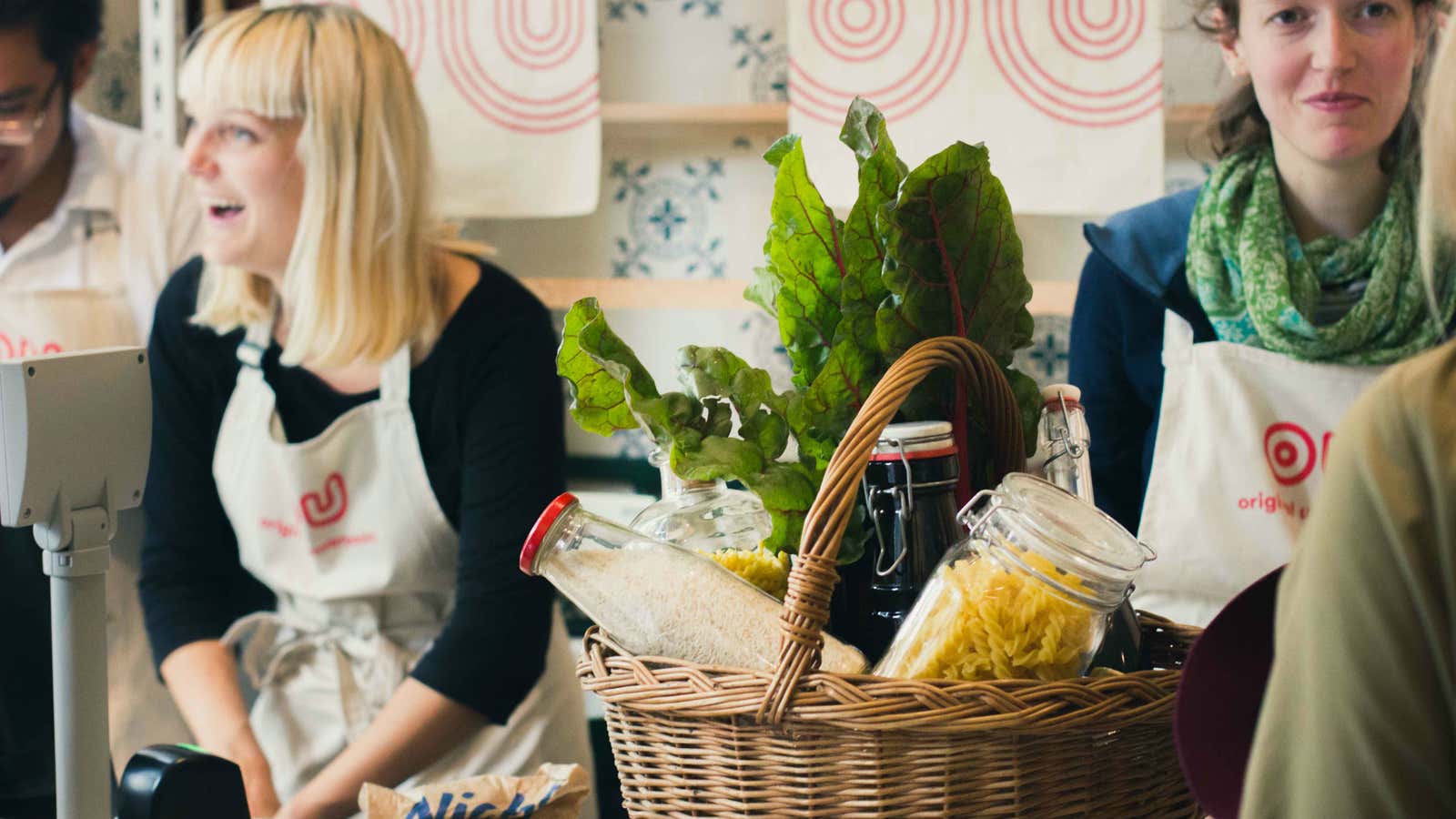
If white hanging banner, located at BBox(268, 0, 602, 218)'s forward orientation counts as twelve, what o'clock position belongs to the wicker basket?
The wicker basket is roughly at 12 o'clock from the white hanging banner.

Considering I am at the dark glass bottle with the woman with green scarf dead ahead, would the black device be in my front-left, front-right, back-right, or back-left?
back-left

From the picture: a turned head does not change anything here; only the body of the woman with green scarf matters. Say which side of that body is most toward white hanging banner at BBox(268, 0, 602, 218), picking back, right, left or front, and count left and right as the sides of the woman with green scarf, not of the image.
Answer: right

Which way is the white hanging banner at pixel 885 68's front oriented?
toward the camera

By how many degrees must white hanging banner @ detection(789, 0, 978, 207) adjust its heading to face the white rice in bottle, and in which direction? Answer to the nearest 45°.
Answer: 0° — it already faces it

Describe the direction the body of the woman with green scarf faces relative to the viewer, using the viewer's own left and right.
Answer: facing the viewer

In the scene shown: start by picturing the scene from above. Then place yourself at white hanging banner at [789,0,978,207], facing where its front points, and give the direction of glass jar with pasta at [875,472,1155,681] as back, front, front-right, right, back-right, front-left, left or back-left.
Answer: front

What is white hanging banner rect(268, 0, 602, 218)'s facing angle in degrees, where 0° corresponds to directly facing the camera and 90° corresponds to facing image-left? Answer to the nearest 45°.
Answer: approximately 0°

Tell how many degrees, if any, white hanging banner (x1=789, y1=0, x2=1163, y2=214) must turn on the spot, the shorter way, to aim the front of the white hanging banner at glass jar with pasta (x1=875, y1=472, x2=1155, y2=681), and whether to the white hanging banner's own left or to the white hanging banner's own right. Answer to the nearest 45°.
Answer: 0° — it already faces it

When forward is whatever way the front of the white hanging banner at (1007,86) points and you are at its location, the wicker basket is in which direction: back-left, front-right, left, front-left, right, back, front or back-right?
front

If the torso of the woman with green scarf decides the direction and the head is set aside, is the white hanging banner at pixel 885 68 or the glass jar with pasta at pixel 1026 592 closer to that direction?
the glass jar with pasta
